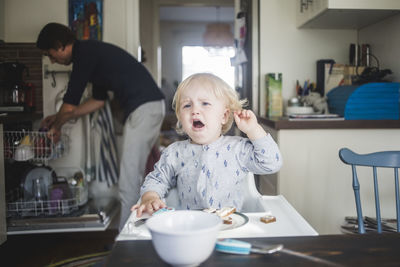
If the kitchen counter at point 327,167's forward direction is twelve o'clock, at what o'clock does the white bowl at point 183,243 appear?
The white bowl is roughly at 12 o'clock from the kitchen counter.

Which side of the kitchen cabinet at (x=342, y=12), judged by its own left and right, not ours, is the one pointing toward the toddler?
front

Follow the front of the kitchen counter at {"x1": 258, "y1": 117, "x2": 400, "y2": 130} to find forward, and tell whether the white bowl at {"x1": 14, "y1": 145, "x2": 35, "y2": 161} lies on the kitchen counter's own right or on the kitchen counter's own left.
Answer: on the kitchen counter's own right

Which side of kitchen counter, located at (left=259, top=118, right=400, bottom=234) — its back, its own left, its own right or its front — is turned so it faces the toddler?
front

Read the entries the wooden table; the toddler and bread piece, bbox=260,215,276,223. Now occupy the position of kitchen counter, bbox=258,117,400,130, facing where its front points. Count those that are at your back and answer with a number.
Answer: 0

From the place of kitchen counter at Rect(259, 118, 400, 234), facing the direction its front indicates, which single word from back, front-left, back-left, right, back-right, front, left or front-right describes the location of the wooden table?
front

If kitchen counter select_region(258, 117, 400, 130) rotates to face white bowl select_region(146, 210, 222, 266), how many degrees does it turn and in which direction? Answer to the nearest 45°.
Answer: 0° — it already faces it

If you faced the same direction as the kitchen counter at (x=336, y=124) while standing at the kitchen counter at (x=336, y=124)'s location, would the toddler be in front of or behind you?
in front

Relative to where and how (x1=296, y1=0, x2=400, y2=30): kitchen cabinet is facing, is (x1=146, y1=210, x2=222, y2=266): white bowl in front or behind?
in front

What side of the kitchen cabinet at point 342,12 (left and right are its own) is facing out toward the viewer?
front

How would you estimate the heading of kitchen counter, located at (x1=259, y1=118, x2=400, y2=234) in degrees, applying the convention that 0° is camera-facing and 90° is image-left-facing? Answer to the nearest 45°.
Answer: approximately 0°

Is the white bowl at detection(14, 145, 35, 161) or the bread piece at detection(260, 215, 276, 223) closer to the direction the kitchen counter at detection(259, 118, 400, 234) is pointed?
the bread piece

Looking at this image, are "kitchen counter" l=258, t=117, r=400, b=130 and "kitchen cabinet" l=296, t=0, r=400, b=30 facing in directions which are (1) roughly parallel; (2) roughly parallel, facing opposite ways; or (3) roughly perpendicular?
roughly parallel

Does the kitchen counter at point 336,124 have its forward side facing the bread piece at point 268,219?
yes
